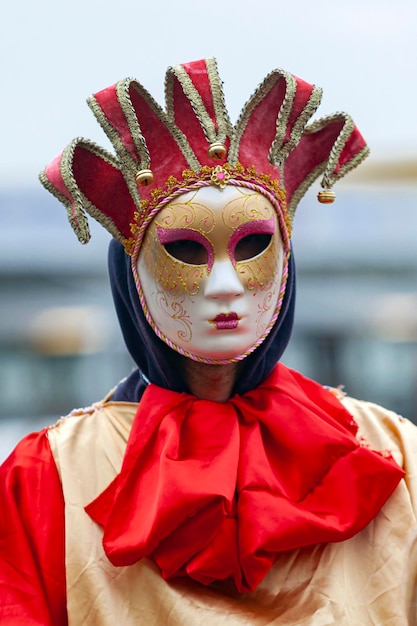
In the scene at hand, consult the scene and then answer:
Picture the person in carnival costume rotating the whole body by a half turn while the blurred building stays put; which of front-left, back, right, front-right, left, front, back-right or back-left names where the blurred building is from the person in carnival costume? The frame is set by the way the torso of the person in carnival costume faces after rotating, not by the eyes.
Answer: front

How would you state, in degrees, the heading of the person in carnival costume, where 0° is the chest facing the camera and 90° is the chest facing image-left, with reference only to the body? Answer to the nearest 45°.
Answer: approximately 0°

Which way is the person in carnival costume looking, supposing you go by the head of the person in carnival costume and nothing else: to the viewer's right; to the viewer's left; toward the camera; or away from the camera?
toward the camera
